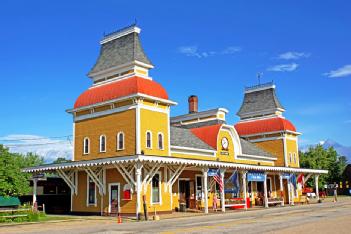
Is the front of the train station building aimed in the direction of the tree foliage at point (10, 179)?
no
